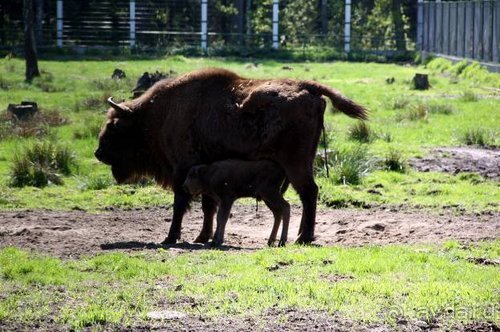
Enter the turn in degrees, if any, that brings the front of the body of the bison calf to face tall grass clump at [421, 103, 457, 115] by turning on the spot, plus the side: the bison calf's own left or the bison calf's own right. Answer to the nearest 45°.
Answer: approximately 90° to the bison calf's own right

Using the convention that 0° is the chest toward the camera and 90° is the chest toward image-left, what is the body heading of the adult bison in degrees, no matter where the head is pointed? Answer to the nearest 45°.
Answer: approximately 90°

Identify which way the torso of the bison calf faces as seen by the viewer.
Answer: to the viewer's left

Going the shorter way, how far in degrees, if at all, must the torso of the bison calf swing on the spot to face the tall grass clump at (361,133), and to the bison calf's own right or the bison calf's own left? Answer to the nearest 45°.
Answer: approximately 90° to the bison calf's own right

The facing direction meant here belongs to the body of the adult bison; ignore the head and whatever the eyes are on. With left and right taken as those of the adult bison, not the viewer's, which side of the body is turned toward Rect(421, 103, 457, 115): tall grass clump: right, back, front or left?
right

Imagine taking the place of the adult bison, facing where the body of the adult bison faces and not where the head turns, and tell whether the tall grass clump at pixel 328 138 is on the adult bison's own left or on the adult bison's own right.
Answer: on the adult bison's own right

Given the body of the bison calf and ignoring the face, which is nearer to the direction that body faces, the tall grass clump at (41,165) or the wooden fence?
the tall grass clump
